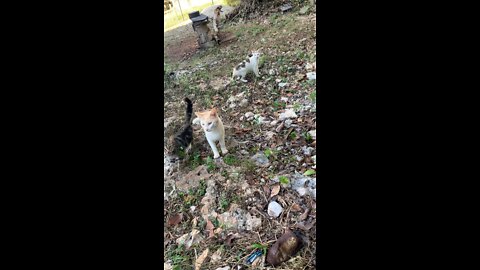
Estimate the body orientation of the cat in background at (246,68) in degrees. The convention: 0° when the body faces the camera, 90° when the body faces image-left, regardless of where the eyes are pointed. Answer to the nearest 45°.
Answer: approximately 270°

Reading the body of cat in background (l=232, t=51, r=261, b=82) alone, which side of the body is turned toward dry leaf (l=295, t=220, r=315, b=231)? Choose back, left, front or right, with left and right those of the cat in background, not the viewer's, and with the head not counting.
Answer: right

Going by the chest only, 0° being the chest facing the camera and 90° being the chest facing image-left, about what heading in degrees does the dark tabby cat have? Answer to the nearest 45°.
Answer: approximately 45°

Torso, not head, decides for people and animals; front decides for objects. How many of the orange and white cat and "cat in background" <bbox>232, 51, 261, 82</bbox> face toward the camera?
1

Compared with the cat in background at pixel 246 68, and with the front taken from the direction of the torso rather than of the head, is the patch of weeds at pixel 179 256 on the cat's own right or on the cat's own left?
on the cat's own right

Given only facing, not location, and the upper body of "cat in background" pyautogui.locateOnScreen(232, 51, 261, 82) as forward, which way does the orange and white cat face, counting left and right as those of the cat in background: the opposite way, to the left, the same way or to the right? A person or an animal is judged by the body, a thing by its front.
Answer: to the right

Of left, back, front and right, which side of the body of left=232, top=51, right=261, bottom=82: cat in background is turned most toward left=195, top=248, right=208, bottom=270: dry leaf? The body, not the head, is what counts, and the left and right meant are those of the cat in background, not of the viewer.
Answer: right

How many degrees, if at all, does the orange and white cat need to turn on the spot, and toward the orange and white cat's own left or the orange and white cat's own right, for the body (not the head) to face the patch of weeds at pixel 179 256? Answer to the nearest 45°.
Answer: approximately 45° to the orange and white cat's own right

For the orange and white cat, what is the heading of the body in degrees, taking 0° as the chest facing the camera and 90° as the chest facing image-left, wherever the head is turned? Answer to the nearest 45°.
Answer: approximately 0°
